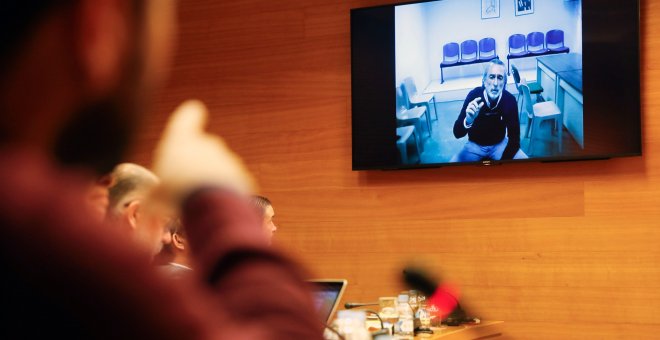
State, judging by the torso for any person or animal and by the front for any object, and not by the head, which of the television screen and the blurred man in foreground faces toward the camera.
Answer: the television screen

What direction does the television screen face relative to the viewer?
toward the camera

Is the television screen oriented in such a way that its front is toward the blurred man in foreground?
yes

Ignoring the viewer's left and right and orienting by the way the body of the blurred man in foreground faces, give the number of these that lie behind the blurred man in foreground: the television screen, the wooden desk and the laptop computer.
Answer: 0

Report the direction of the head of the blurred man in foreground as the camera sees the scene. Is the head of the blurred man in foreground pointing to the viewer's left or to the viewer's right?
to the viewer's right

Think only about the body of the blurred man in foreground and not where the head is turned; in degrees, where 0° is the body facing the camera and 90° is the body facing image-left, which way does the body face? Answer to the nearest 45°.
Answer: approximately 225°

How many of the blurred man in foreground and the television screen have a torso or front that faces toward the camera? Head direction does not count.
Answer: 1

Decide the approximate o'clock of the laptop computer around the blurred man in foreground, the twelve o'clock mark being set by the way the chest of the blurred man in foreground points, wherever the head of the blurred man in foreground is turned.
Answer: The laptop computer is roughly at 11 o'clock from the blurred man in foreground.

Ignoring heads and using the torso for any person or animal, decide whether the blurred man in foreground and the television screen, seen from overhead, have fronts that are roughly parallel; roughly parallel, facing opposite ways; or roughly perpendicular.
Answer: roughly parallel, facing opposite ways
